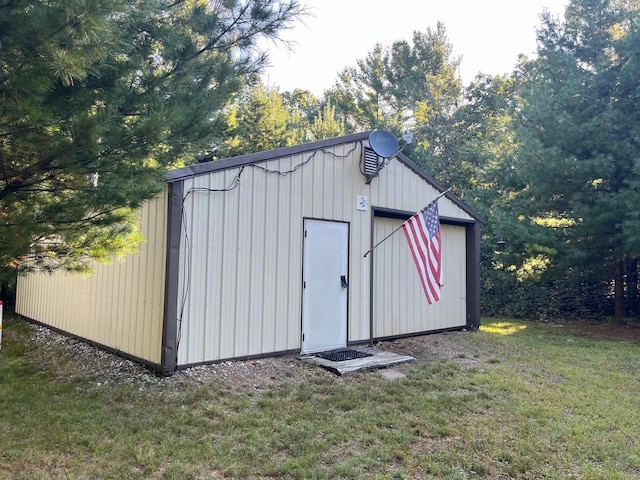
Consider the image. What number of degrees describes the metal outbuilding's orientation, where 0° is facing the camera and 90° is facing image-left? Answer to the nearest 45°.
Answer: approximately 315°

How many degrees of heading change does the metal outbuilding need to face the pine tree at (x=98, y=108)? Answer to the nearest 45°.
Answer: approximately 90° to its right

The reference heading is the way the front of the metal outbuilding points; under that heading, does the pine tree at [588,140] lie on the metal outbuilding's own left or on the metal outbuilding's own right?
on the metal outbuilding's own left

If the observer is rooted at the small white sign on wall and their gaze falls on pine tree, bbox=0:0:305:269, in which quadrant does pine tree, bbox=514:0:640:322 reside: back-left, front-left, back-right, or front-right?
back-left
